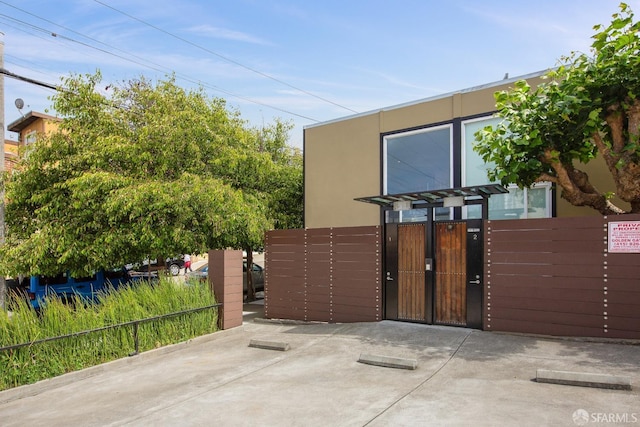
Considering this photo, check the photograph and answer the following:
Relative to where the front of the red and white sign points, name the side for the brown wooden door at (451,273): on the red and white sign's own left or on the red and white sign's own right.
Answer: on the red and white sign's own right

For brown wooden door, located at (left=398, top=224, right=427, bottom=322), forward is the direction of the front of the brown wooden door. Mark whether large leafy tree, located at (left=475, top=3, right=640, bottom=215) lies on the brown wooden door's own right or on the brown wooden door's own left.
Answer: on the brown wooden door's own left

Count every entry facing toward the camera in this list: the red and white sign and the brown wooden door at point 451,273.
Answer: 2

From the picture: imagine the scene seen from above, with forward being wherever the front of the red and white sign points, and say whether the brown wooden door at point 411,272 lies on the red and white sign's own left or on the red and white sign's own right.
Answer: on the red and white sign's own right

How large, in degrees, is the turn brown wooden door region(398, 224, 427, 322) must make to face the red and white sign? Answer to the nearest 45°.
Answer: approximately 45° to its left

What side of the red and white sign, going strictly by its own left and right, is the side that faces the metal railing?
right

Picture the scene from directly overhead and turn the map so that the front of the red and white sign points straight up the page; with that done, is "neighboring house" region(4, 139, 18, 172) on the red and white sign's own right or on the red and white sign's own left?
on the red and white sign's own right

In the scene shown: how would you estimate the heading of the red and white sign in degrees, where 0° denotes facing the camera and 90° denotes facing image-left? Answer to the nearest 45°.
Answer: approximately 0°

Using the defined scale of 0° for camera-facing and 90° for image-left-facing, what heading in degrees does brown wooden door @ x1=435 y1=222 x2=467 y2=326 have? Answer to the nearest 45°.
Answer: approximately 0°
